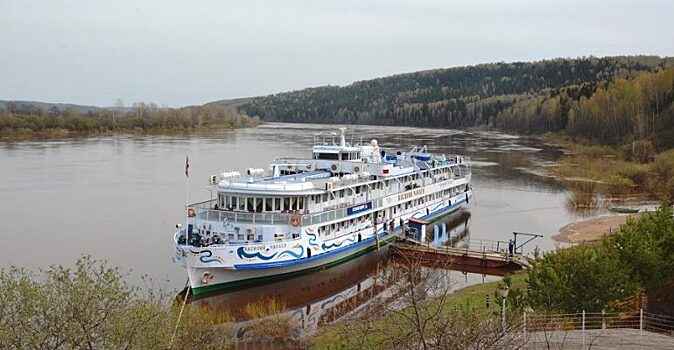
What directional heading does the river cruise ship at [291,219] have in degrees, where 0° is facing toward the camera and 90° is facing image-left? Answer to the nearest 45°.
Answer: approximately 45°

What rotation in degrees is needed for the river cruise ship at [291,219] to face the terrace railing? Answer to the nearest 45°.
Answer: approximately 90° to its left
